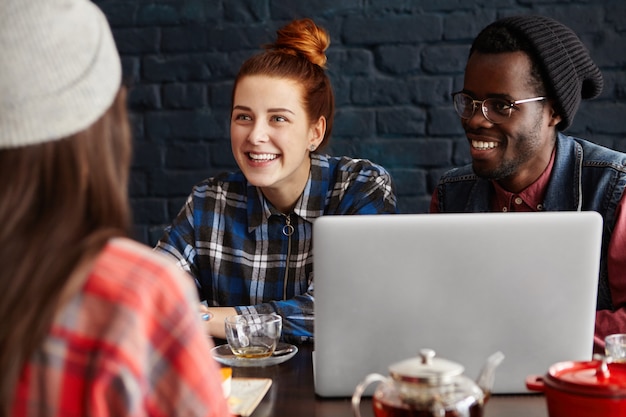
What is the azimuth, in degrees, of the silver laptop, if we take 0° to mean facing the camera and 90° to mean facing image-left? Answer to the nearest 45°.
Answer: approximately 180°

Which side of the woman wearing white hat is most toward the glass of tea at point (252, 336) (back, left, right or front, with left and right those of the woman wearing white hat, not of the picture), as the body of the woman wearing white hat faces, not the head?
front

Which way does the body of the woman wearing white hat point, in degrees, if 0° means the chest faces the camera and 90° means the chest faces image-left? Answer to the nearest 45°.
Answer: approximately 225°

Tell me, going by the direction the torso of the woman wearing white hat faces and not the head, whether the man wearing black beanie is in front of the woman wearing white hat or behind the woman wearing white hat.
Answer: in front

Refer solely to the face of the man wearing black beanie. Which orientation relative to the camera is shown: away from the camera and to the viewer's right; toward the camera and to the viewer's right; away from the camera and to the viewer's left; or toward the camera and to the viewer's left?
toward the camera and to the viewer's left

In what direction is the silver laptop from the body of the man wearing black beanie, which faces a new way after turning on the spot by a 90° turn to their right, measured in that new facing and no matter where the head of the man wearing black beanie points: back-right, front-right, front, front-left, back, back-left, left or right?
back-left

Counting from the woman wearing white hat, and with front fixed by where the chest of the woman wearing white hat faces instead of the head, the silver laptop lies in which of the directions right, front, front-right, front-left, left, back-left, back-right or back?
front

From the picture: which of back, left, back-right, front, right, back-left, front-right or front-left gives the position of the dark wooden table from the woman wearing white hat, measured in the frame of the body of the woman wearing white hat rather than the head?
front

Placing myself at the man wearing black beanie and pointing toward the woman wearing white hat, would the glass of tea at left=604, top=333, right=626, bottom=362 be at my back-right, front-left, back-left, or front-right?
front-left

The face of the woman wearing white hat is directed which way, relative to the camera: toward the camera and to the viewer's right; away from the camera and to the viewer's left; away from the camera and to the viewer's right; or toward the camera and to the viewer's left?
away from the camera and to the viewer's right

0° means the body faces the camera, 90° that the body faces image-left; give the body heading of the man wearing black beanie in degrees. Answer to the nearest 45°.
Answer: approximately 45°
